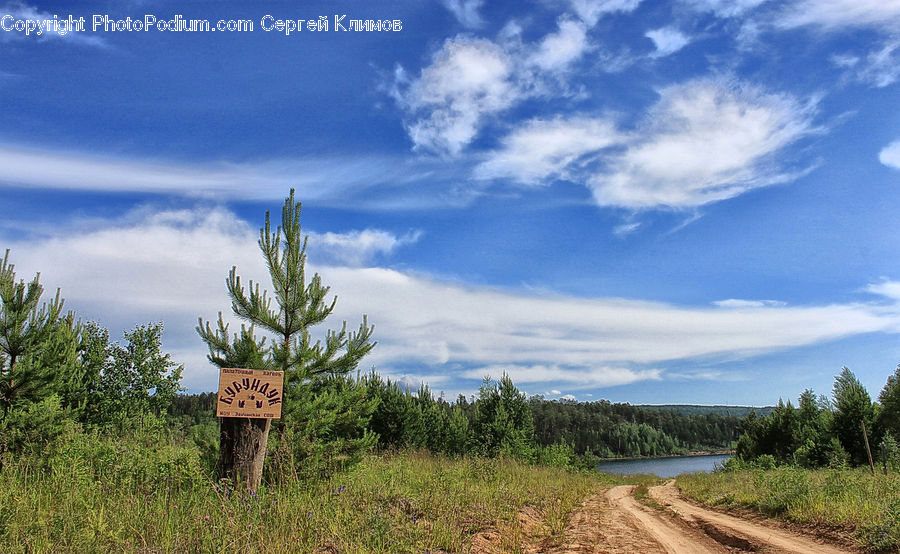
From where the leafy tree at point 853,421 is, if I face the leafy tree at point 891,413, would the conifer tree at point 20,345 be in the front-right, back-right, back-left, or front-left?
back-right

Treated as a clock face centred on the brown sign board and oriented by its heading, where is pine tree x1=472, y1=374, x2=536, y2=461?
The pine tree is roughly at 7 o'clock from the brown sign board.

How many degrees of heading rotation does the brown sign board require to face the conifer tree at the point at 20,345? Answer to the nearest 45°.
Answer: approximately 135° to its right

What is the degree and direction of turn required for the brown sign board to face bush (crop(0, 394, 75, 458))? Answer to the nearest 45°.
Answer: approximately 135° to its right

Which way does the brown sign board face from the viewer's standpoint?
toward the camera
